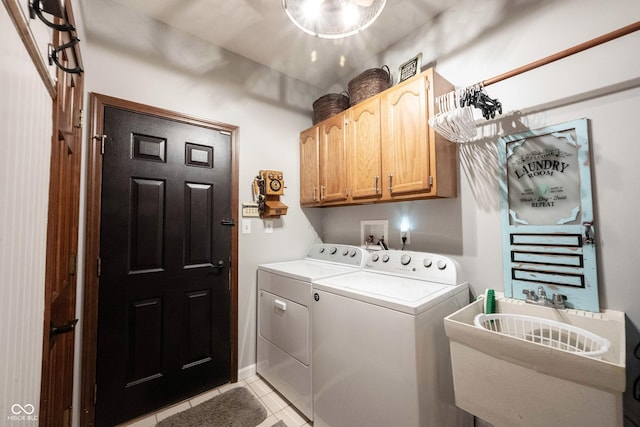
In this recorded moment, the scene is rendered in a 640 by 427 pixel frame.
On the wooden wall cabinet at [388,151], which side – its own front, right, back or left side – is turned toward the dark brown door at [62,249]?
front

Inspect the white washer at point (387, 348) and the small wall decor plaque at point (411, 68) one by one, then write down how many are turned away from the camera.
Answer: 0

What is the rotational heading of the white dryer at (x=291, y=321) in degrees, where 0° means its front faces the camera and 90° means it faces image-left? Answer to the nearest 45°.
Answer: approximately 45°

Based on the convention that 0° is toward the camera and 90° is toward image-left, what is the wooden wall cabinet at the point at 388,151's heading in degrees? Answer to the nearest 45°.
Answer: approximately 45°

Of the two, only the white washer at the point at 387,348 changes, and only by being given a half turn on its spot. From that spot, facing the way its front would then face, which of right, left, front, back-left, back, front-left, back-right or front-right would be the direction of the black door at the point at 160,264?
back-left

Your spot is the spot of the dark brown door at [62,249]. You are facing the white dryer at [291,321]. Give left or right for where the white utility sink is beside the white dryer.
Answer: right

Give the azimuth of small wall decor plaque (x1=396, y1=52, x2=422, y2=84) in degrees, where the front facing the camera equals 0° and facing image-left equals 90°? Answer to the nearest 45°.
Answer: approximately 45°

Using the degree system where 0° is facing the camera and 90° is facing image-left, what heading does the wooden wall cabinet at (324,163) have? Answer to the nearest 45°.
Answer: approximately 45°

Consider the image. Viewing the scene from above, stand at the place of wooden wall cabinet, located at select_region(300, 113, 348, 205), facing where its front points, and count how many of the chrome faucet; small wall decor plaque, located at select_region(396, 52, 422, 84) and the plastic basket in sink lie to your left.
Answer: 3
